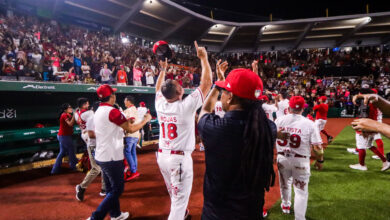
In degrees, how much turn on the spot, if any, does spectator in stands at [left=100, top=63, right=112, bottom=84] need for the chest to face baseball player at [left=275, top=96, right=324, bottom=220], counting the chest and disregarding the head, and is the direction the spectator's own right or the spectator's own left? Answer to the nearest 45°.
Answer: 0° — they already face them

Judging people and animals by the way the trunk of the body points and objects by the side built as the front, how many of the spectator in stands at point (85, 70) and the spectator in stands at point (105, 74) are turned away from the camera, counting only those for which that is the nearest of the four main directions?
0

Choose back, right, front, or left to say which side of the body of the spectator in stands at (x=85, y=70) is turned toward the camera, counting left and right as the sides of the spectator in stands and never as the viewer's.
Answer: front

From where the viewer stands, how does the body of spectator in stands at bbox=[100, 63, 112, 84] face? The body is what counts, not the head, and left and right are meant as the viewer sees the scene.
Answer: facing the viewer

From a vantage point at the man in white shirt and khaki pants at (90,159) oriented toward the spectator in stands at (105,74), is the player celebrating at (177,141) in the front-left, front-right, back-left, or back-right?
back-right

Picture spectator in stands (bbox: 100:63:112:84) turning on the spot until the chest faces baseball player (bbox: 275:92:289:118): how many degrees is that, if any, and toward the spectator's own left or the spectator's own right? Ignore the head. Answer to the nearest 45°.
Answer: approximately 45° to the spectator's own left

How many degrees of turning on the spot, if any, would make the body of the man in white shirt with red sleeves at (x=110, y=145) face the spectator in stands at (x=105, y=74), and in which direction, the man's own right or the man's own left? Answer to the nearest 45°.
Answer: approximately 45° to the man's own left

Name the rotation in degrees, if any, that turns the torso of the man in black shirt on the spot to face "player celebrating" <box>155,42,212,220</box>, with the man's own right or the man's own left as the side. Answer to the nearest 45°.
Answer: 0° — they already face them

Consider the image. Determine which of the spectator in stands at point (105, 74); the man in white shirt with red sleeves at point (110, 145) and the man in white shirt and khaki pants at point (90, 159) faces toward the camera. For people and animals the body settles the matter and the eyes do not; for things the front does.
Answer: the spectator in stands

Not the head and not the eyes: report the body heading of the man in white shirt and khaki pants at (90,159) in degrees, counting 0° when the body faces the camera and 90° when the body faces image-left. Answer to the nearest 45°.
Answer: approximately 225°

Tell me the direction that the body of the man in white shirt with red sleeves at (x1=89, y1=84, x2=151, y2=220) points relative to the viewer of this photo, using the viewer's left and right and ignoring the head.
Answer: facing away from the viewer and to the right of the viewer

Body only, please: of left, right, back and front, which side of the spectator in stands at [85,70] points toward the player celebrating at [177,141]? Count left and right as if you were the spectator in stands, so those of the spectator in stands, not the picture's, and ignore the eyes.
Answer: front
